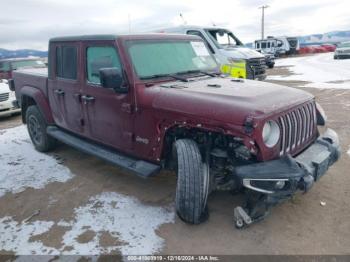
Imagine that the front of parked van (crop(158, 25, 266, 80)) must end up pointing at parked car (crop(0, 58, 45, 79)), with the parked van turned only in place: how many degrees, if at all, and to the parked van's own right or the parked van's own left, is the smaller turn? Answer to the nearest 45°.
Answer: approximately 135° to the parked van's own right

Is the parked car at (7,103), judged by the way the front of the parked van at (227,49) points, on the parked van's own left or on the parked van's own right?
on the parked van's own right

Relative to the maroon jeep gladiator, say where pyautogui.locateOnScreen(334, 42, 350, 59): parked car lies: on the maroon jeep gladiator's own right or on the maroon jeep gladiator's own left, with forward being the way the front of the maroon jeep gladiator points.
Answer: on the maroon jeep gladiator's own left

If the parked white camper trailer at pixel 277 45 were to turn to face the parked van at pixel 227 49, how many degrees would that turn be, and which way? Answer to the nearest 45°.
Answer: approximately 45° to its right

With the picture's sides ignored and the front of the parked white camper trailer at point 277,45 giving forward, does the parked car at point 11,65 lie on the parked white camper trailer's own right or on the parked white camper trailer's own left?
on the parked white camper trailer's own right

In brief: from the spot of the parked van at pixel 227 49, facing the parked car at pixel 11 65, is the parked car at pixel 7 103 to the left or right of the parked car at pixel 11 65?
left

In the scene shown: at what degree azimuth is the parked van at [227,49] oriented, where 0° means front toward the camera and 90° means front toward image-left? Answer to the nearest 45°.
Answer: approximately 315°
